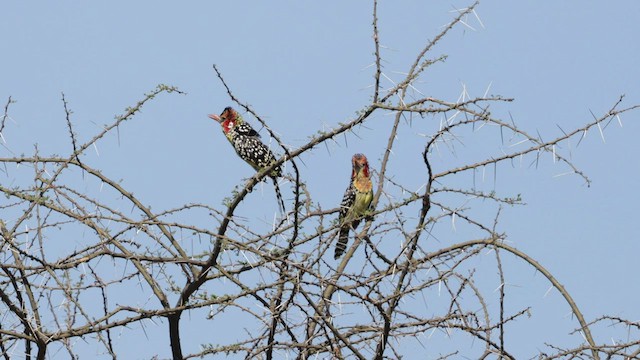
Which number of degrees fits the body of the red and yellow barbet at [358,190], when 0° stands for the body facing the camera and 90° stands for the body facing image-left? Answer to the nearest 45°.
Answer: approximately 315°
